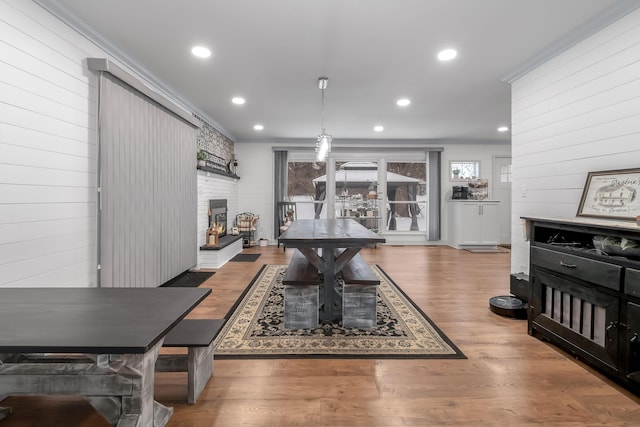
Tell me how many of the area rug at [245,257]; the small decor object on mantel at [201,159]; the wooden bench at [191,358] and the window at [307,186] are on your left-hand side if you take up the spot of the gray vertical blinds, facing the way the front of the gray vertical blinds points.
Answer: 3

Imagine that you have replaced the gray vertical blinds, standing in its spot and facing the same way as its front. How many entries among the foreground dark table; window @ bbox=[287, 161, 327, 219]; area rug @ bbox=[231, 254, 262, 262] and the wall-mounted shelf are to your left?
3

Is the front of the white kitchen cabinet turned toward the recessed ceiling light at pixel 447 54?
yes

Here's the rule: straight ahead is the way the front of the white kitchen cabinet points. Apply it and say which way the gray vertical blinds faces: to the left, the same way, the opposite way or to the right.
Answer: to the left

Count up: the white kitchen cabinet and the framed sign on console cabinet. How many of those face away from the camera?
0

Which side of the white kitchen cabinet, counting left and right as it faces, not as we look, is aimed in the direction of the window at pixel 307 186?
right

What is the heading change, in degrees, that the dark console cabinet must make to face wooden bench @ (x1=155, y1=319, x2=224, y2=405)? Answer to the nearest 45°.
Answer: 0° — it already faces it

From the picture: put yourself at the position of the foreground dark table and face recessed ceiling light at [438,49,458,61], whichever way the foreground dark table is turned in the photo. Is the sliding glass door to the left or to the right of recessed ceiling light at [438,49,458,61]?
left

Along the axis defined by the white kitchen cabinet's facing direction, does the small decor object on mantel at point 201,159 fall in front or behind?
in front

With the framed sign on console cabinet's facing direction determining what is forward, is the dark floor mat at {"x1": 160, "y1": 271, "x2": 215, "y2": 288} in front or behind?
in front

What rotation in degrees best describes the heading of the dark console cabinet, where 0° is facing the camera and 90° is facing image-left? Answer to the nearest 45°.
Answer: approximately 45°

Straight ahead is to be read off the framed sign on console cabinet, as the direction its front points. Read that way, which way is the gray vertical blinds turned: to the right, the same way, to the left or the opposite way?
the opposite way

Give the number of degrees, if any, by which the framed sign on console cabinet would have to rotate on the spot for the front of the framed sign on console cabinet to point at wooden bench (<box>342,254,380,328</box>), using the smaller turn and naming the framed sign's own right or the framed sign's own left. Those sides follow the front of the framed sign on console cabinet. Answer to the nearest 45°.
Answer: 0° — it already faces it

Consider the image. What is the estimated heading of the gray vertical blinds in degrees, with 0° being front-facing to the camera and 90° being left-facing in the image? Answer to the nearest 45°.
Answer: approximately 315°

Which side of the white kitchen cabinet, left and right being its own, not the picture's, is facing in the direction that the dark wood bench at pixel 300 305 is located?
front

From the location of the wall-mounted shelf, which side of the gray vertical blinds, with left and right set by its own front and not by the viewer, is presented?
left
